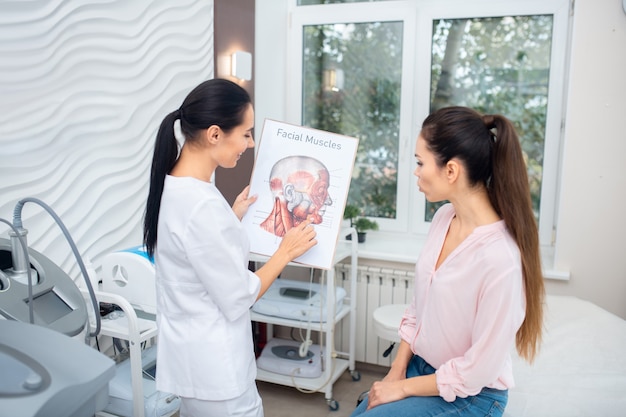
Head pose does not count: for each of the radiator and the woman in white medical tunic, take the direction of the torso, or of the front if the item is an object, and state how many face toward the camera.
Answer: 1

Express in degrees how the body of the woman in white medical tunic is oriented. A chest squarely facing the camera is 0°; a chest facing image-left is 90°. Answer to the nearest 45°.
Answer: approximately 225°

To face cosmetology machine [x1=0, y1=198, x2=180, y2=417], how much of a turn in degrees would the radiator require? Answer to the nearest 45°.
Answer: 0° — it already faces it

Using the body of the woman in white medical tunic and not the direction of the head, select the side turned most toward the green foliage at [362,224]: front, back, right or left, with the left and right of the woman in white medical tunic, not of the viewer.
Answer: front

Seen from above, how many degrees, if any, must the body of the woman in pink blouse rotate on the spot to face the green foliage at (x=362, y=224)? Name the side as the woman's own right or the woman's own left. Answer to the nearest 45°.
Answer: approximately 135° to the woman's own right

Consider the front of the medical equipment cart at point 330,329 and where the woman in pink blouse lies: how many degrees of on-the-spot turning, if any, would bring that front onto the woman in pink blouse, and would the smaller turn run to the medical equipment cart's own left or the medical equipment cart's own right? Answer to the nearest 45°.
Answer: approximately 45° to the medical equipment cart's own left

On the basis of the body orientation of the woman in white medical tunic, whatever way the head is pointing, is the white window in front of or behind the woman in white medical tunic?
in front

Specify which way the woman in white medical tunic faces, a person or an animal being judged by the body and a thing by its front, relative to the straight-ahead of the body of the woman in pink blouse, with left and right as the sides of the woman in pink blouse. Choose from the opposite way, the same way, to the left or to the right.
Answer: the opposite way

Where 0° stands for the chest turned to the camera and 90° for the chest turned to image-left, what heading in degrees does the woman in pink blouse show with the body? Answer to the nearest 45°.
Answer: approximately 45°

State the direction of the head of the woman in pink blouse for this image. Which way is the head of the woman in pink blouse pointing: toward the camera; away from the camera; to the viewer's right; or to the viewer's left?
to the viewer's left

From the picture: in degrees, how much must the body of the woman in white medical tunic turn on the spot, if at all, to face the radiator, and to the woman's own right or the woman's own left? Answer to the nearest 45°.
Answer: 0° — they already face it

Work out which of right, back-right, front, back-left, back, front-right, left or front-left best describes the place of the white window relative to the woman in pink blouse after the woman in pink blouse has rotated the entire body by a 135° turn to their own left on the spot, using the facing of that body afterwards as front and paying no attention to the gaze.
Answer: left
